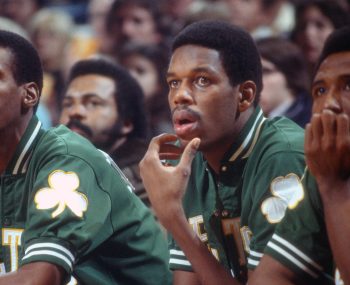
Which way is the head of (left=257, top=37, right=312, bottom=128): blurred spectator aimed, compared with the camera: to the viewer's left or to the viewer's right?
to the viewer's left

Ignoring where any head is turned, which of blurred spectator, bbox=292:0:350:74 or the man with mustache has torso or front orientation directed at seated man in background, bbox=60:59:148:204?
the blurred spectator

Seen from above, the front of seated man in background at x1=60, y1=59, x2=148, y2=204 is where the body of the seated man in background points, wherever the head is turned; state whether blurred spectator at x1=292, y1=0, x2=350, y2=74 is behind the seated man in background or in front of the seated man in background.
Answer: behind

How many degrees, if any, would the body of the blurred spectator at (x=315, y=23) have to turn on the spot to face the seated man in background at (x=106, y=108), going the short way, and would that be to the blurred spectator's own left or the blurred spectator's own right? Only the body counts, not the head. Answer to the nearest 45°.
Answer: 0° — they already face them

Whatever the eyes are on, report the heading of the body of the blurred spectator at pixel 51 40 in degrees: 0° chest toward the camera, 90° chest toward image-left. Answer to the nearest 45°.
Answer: approximately 45°

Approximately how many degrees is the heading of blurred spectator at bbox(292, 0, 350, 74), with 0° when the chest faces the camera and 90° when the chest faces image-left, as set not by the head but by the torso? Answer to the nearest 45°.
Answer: approximately 45°
